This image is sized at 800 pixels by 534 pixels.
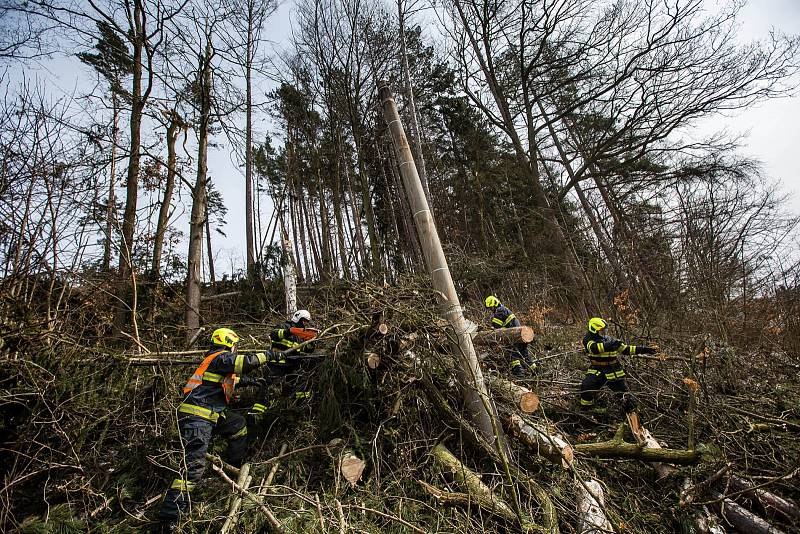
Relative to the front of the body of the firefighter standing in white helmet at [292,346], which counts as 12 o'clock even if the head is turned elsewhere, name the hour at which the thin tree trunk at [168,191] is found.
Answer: The thin tree trunk is roughly at 8 o'clock from the firefighter standing in white helmet.

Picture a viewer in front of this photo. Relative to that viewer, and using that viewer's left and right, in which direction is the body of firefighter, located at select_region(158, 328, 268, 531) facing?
facing to the right of the viewer

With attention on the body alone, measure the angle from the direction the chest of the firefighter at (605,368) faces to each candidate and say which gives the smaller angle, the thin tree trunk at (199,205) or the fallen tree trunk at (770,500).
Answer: the fallen tree trunk

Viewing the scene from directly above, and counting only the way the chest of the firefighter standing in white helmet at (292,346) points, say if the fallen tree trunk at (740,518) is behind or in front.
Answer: in front

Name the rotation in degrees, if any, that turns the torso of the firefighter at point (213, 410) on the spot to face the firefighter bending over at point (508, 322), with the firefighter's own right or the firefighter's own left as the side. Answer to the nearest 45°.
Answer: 0° — they already face them

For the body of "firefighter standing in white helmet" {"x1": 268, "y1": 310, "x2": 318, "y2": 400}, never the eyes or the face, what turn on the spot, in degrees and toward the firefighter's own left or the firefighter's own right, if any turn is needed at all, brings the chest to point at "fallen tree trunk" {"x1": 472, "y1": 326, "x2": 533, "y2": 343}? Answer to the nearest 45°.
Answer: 0° — they already face it

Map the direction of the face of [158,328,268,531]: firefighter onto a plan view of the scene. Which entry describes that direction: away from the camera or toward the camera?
away from the camera

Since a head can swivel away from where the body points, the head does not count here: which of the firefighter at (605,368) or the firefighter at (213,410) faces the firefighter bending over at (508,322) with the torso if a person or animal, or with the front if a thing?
the firefighter at (213,410)

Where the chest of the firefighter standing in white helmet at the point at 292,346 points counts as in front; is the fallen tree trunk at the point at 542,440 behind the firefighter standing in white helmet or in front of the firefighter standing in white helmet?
in front

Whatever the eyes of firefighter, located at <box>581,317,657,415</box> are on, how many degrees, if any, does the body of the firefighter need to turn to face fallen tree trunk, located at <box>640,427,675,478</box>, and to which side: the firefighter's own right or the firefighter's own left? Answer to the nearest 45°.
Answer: approximately 45° to the firefighter's own right

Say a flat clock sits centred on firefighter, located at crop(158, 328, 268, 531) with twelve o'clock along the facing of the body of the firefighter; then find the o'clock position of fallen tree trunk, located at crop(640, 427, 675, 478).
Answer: The fallen tree trunk is roughly at 1 o'clock from the firefighter.
